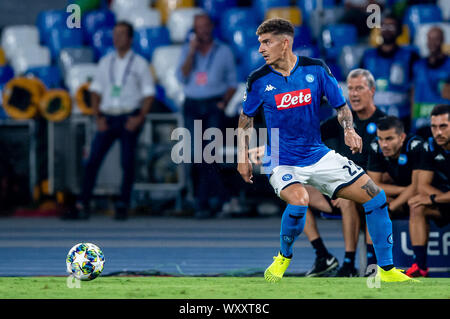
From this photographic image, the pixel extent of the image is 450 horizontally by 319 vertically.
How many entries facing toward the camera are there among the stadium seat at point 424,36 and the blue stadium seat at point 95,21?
2

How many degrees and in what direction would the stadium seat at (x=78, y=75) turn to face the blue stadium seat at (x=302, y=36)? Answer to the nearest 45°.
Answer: approximately 90° to its left

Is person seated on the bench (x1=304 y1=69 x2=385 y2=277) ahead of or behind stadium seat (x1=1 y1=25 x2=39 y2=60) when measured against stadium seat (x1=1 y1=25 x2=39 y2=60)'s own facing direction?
ahead

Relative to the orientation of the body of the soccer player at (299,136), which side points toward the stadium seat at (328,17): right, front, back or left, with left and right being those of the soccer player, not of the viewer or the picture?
back

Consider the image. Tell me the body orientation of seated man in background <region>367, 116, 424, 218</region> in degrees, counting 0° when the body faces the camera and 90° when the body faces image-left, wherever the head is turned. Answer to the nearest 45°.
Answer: approximately 45°

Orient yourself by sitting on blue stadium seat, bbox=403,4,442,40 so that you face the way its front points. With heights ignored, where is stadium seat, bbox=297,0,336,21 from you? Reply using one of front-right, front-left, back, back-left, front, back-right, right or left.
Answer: right
